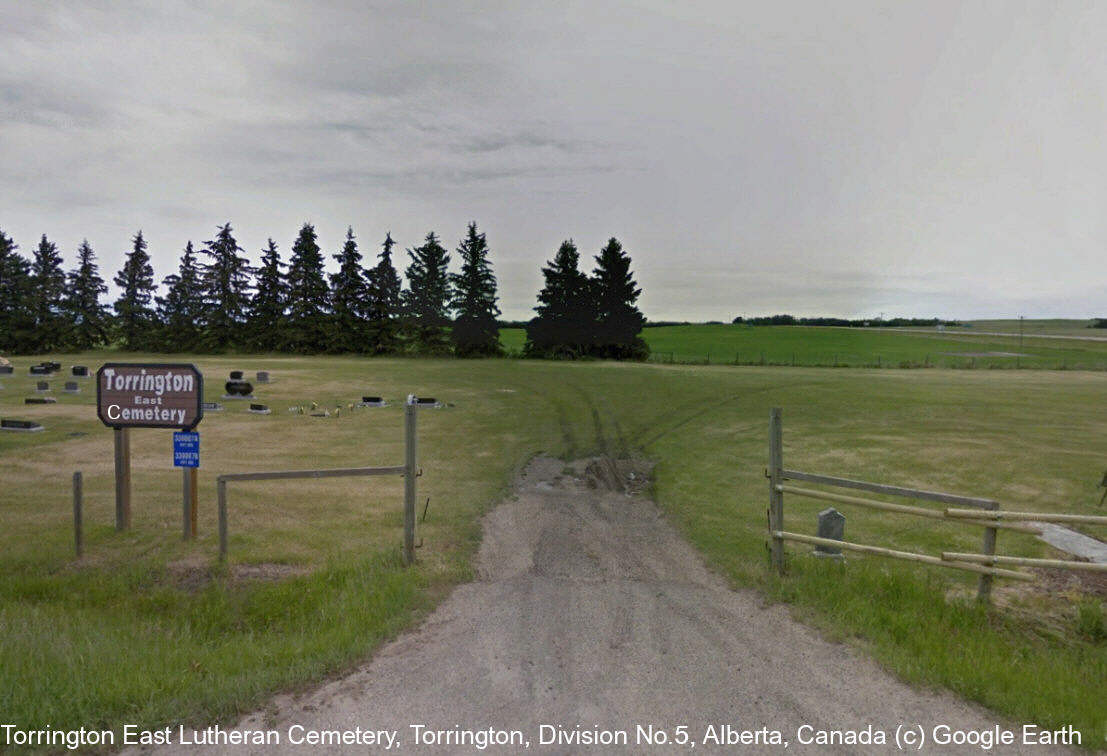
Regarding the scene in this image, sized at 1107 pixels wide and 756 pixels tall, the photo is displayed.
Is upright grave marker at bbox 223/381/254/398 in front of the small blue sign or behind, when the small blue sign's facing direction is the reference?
behind

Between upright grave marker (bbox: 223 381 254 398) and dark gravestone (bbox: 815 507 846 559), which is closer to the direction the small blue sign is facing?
the dark gravestone

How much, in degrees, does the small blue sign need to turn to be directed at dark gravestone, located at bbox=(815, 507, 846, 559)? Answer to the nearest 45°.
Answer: approximately 45° to its left

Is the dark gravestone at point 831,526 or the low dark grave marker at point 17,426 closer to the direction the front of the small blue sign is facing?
the dark gravestone

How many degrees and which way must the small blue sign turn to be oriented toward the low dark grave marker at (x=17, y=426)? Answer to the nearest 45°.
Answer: approximately 180°

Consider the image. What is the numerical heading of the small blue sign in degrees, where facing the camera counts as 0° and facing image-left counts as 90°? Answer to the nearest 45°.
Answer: approximately 0°
